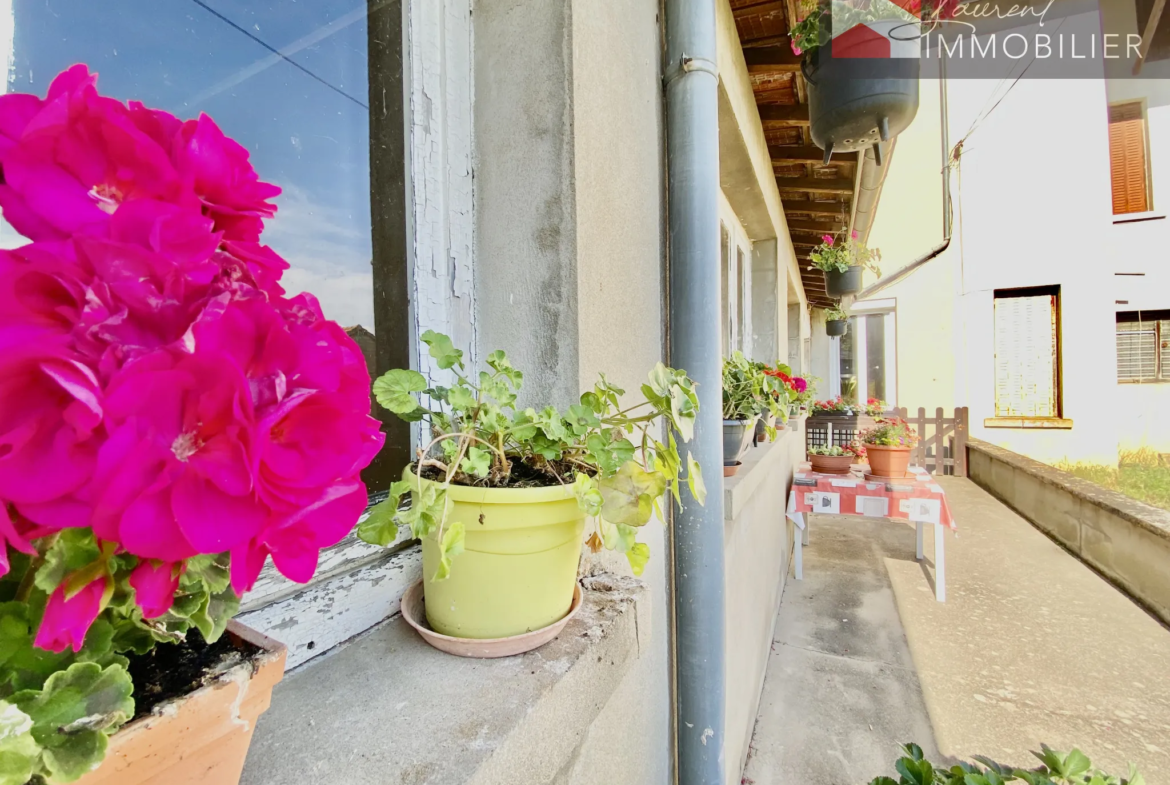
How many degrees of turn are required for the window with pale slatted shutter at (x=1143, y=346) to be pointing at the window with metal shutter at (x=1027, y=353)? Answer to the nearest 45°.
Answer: approximately 45° to its right

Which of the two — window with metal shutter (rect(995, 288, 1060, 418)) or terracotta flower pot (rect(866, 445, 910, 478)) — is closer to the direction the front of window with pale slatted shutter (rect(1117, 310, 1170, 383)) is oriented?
the terracotta flower pot

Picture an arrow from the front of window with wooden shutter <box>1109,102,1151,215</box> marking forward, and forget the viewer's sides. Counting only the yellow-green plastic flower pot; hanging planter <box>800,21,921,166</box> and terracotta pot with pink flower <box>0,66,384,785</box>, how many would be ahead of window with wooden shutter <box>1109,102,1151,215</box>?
3

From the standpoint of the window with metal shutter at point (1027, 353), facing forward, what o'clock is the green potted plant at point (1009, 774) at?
The green potted plant is roughly at 12 o'clock from the window with metal shutter.

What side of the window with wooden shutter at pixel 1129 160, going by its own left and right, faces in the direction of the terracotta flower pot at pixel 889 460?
front

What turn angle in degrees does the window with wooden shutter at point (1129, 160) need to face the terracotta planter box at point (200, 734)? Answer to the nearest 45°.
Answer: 0° — it already faces it

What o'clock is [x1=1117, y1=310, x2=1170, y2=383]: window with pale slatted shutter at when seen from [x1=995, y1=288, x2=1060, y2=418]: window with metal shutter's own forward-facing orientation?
[x1=1117, y1=310, x2=1170, y2=383]: window with pale slatted shutter is roughly at 8 o'clock from [x1=995, y1=288, x2=1060, y2=418]: window with metal shutter.
